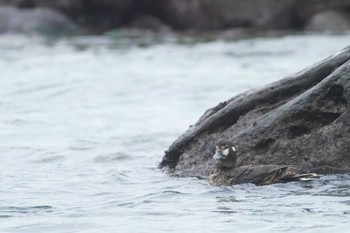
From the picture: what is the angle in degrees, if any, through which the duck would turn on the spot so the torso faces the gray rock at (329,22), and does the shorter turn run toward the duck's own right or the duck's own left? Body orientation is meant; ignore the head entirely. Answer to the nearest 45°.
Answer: approximately 90° to the duck's own right

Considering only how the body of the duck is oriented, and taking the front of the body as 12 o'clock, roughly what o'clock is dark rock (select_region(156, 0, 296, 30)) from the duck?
The dark rock is roughly at 3 o'clock from the duck.

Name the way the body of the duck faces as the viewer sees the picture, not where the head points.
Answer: to the viewer's left

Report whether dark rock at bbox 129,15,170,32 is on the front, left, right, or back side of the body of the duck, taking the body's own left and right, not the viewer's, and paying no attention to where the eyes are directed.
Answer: right

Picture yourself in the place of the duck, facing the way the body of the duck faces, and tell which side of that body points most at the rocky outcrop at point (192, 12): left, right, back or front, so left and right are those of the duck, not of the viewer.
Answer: right
